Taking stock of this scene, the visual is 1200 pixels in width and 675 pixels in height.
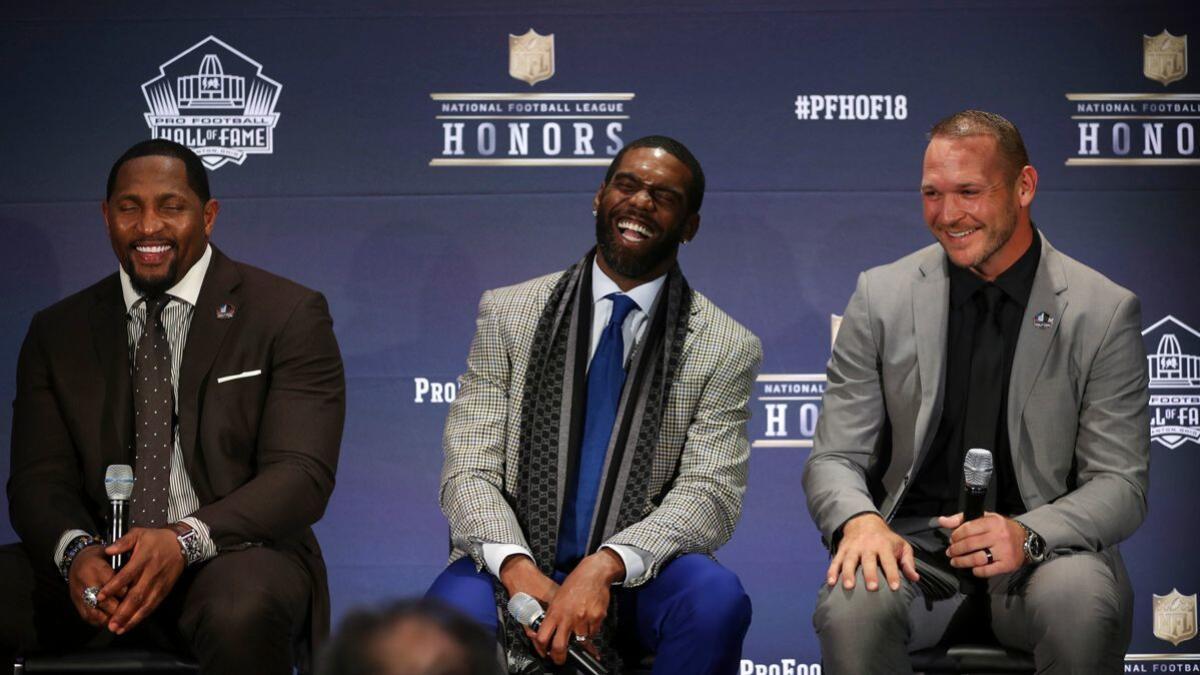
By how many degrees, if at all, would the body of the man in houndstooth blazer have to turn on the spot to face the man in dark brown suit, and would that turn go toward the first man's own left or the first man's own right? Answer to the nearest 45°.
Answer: approximately 90° to the first man's own right

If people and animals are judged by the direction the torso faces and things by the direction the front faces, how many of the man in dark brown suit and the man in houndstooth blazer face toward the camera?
2

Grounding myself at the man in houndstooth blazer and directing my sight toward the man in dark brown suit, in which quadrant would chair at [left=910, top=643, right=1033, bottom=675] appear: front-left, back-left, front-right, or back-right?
back-left

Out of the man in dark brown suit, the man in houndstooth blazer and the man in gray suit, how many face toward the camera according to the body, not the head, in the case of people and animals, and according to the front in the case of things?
3

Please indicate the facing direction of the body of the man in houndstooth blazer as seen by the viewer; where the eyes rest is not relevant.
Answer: toward the camera

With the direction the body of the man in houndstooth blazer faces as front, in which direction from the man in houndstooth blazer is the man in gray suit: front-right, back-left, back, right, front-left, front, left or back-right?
left

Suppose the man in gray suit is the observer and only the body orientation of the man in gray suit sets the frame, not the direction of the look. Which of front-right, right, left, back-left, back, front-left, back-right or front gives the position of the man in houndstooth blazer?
right

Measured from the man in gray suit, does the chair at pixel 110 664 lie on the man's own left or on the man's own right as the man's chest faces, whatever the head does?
on the man's own right

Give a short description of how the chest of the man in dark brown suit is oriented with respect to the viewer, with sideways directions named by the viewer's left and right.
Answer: facing the viewer

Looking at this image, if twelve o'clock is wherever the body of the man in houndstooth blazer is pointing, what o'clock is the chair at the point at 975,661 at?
The chair is roughly at 10 o'clock from the man in houndstooth blazer.
